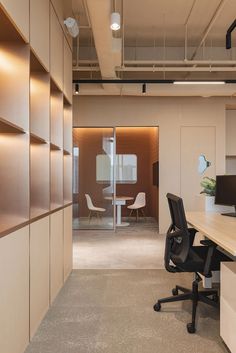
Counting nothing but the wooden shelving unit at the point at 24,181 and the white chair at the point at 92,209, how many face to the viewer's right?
2

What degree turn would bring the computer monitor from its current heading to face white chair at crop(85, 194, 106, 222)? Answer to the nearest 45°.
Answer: approximately 90° to its right

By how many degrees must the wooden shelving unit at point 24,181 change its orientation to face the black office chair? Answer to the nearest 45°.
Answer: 0° — it already faces it

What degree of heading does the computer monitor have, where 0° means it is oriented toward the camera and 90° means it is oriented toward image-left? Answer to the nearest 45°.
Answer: approximately 45°

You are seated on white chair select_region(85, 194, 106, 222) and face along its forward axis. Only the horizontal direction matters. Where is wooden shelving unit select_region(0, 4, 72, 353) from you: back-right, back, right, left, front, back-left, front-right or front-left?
right

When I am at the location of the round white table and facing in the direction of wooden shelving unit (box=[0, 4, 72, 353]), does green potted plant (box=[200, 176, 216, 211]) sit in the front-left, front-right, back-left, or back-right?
front-left

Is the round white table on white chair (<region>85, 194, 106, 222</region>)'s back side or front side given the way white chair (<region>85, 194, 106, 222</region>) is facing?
on the front side

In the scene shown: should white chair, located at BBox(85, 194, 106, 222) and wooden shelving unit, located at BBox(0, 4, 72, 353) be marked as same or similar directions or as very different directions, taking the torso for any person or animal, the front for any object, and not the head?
same or similar directions

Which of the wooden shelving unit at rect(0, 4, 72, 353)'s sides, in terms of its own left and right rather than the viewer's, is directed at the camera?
right

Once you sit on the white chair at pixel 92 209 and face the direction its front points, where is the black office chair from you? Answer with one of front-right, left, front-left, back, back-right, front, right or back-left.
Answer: right

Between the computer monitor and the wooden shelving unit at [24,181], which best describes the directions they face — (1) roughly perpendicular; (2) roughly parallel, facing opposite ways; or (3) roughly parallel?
roughly parallel, facing opposite ways

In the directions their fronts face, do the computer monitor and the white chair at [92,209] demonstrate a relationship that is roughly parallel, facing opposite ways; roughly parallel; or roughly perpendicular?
roughly parallel, facing opposite ways

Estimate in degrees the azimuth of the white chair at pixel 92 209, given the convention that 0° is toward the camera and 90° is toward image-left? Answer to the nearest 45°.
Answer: approximately 270°

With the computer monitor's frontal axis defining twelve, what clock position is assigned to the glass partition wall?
The glass partition wall is roughly at 3 o'clock from the computer monitor.
